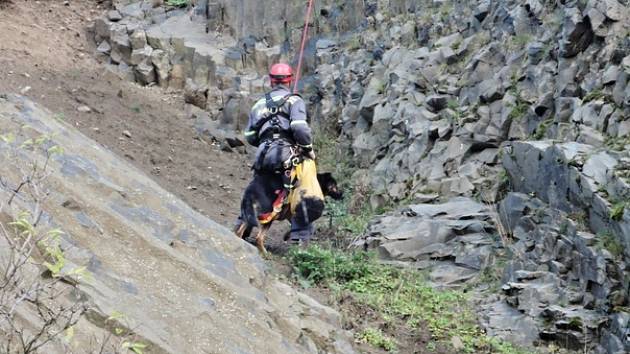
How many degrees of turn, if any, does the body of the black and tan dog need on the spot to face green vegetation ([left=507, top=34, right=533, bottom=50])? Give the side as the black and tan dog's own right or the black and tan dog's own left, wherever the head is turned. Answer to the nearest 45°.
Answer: approximately 45° to the black and tan dog's own left

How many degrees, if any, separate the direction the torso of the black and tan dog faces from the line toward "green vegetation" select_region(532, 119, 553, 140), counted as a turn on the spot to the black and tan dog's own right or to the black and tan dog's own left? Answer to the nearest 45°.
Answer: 0° — it already faces it

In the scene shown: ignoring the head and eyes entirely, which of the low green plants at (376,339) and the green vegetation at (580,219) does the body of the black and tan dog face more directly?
the green vegetation

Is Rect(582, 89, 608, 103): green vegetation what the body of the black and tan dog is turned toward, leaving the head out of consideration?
yes

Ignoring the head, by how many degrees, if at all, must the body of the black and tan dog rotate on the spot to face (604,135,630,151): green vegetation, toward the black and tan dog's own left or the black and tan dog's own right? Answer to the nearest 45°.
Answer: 0° — it already faces it

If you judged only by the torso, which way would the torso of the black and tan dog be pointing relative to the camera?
to the viewer's right

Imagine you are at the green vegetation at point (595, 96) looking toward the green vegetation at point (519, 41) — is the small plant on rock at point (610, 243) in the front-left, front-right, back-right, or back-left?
back-left
